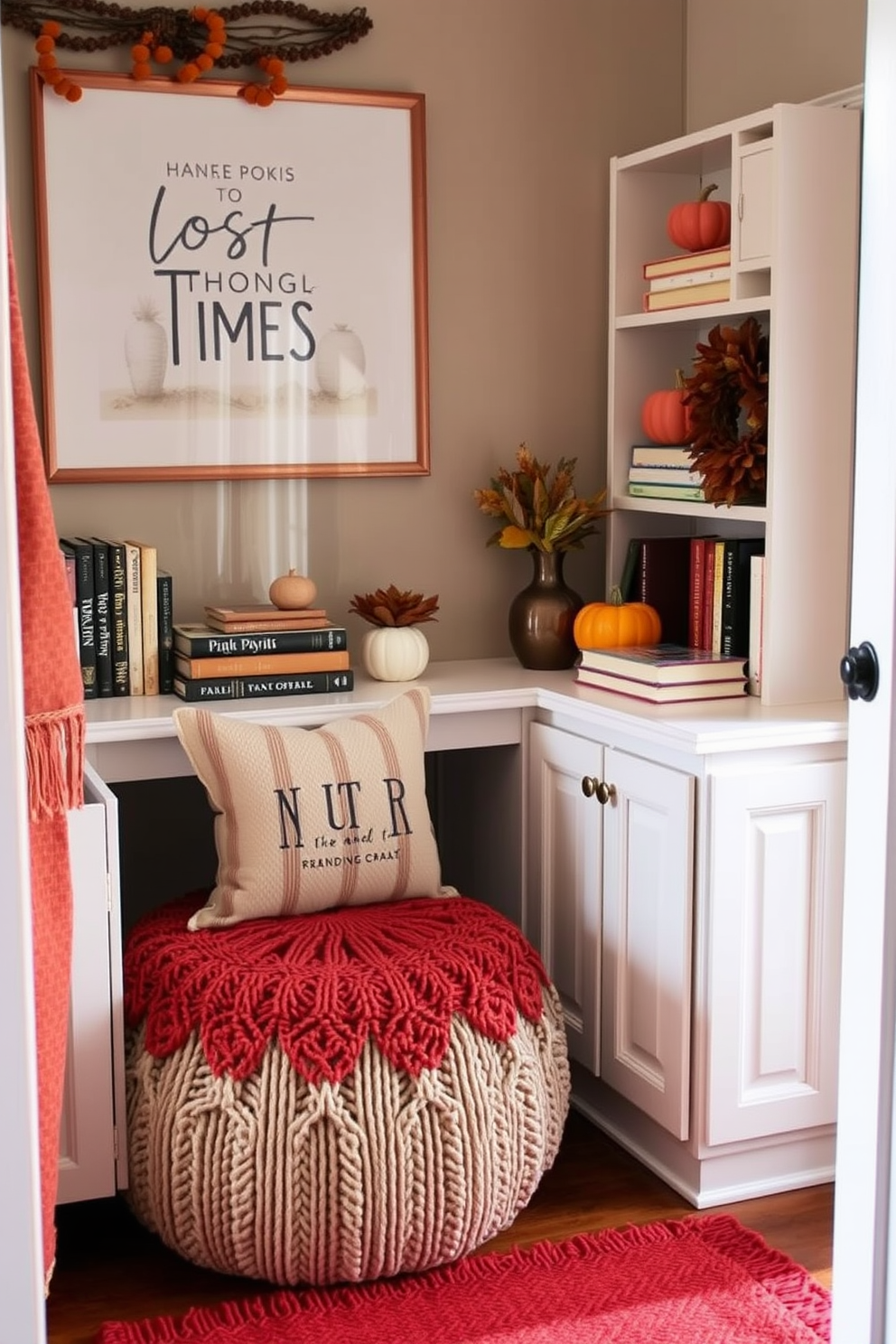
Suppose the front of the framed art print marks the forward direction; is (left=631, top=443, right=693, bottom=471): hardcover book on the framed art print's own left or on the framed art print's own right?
on the framed art print's own left

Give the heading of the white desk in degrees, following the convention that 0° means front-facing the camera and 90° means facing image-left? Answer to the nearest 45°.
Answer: approximately 0°

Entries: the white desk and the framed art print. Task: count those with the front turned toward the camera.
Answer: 2

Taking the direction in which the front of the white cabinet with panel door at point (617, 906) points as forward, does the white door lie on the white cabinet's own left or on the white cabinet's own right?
on the white cabinet's own left

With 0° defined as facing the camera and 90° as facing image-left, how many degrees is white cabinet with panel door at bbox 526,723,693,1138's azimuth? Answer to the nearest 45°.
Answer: approximately 45°
